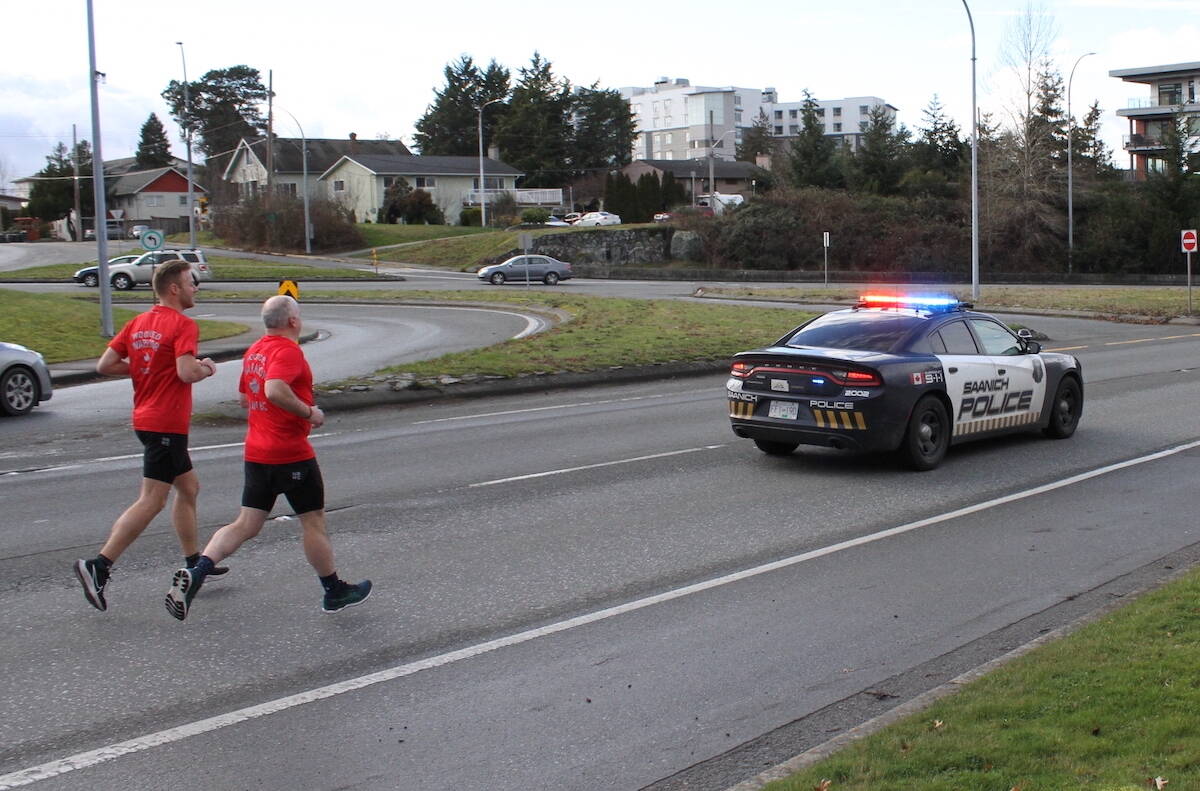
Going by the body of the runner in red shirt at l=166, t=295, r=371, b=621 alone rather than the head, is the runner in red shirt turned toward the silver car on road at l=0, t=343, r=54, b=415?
no

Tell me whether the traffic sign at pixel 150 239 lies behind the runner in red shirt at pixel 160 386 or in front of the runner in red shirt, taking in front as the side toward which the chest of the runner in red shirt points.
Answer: in front

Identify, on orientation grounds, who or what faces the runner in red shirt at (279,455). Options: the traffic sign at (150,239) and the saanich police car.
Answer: the traffic sign

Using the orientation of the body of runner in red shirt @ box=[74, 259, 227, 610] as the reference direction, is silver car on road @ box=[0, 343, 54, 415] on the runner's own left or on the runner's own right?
on the runner's own left

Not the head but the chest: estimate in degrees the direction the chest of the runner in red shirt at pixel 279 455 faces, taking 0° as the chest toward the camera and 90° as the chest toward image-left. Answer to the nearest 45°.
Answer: approximately 225°

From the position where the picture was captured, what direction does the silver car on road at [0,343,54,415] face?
facing to the right of the viewer

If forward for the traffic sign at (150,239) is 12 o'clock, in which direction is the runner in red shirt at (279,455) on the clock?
The runner in red shirt is roughly at 12 o'clock from the traffic sign.

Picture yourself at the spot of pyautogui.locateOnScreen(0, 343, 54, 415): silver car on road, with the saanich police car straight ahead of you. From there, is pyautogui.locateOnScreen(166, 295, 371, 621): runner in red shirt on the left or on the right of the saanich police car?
right

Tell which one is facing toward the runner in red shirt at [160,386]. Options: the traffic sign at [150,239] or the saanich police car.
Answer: the traffic sign

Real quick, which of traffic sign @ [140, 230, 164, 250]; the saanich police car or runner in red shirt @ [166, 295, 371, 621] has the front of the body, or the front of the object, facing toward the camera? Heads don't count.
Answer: the traffic sign

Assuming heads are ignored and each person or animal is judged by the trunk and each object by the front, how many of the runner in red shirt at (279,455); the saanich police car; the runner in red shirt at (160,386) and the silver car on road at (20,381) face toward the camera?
0

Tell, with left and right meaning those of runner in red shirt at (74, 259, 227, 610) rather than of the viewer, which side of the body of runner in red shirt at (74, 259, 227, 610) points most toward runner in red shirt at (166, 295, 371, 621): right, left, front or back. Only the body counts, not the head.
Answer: right

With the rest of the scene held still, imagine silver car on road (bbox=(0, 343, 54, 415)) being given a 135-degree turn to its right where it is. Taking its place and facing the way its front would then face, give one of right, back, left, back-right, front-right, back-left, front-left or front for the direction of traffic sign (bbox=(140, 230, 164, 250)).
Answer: back-right

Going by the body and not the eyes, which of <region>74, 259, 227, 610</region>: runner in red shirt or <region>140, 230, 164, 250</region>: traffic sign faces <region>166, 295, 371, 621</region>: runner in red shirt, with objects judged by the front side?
the traffic sign

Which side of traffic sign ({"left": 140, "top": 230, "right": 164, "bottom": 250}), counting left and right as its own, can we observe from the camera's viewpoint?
front

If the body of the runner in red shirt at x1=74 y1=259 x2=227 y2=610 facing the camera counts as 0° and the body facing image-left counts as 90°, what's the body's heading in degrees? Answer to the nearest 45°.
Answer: approximately 225°

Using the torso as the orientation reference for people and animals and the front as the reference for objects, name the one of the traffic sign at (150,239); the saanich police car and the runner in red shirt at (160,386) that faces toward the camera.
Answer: the traffic sign

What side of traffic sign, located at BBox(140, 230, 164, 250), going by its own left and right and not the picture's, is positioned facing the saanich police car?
front
